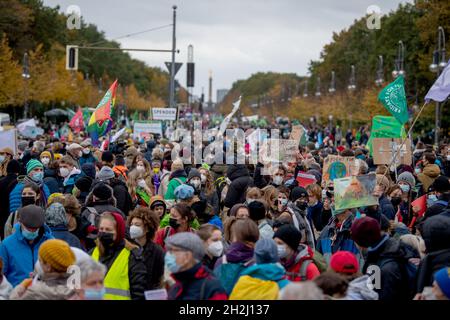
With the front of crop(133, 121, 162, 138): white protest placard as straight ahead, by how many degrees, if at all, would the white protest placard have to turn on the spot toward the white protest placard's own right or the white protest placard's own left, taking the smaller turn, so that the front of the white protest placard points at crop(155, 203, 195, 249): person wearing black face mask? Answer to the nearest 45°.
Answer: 0° — it already faces them

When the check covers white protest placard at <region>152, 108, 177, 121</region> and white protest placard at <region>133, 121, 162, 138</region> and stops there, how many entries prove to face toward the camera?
2

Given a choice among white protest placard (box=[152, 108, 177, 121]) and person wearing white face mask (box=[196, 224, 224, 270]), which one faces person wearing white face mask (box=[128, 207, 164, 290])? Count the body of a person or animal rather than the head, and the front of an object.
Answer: the white protest placard

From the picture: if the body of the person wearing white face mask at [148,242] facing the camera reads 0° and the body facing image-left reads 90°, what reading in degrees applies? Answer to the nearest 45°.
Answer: approximately 45°

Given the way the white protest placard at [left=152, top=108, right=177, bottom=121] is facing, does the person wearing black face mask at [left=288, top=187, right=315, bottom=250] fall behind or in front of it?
in front

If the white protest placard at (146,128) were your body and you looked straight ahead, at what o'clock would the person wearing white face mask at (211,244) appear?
The person wearing white face mask is roughly at 12 o'clock from the white protest placard.

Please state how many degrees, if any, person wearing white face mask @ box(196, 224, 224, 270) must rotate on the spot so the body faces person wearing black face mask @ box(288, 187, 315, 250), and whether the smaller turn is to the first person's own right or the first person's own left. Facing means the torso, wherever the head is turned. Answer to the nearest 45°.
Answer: approximately 90° to the first person's own left
